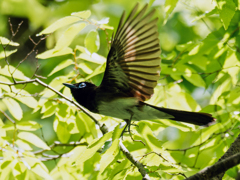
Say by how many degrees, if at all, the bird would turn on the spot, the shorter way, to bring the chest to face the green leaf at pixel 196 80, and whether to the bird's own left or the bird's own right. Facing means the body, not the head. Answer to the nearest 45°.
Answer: approximately 135° to the bird's own right

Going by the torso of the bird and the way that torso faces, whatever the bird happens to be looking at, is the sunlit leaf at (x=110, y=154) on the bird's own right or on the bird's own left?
on the bird's own left

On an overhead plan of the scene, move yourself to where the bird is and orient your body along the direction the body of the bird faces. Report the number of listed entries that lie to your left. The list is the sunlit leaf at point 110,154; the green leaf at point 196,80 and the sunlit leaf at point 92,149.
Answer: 2

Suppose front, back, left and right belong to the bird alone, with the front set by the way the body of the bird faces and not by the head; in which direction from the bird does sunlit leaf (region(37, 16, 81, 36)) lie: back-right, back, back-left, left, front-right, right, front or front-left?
front

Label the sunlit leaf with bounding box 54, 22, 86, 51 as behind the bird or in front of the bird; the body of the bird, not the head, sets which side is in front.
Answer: in front

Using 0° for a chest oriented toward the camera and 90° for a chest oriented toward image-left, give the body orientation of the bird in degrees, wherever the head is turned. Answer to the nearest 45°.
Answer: approximately 90°
